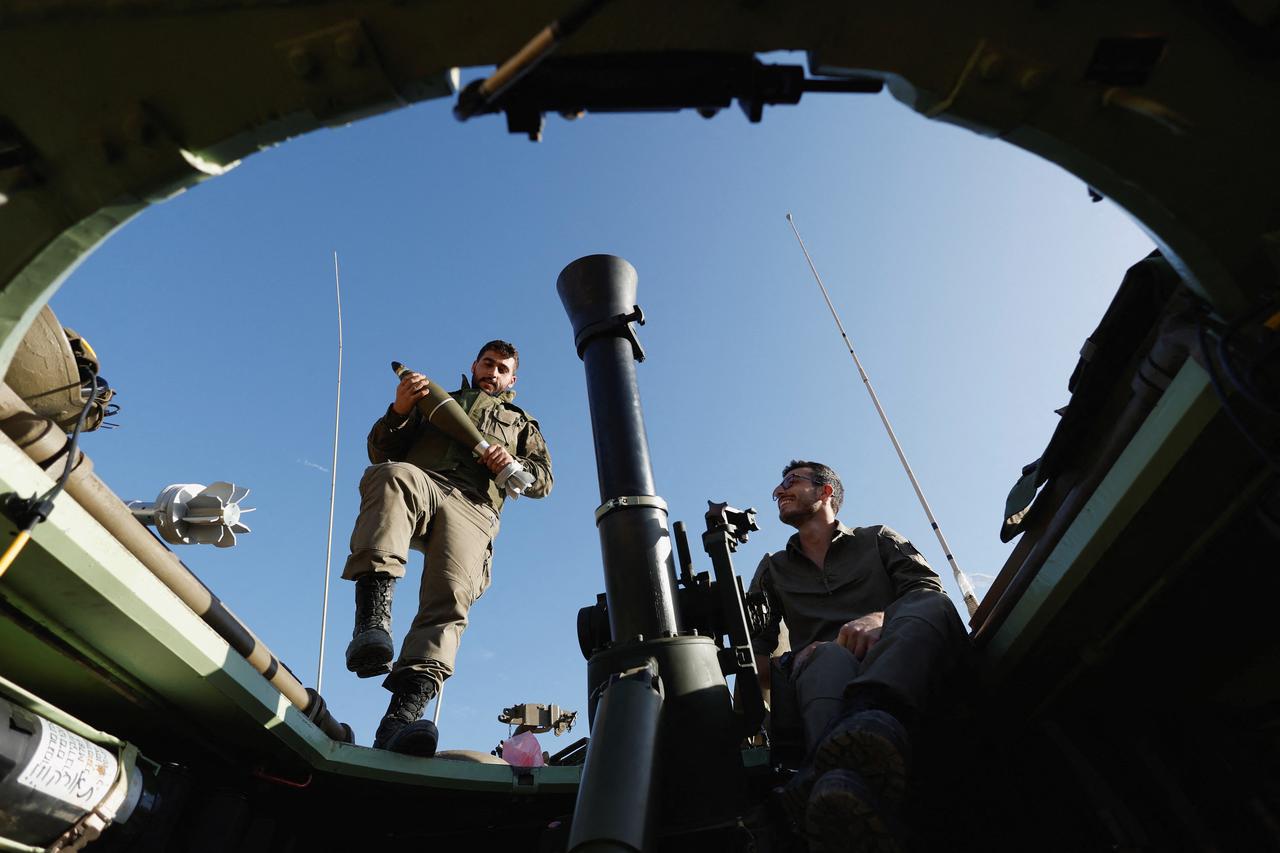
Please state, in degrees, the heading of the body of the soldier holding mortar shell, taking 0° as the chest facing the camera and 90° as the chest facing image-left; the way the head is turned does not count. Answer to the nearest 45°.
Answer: approximately 0°

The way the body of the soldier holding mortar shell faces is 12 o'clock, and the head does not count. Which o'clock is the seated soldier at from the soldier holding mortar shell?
The seated soldier is roughly at 10 o'clock from the soldier holding mortar shell.

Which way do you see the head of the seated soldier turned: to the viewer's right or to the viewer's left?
to the viewer's left

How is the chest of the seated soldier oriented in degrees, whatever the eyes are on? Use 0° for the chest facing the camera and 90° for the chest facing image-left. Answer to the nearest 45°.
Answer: approximately 0°

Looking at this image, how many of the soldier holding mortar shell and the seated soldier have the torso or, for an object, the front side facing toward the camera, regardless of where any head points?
2

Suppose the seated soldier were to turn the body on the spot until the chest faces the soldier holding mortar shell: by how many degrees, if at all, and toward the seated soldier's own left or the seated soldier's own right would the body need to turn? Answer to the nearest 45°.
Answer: approximately 90° to the seated soldier's own right

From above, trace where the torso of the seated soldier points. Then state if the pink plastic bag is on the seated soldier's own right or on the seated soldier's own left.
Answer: on the seated soldier's own right
